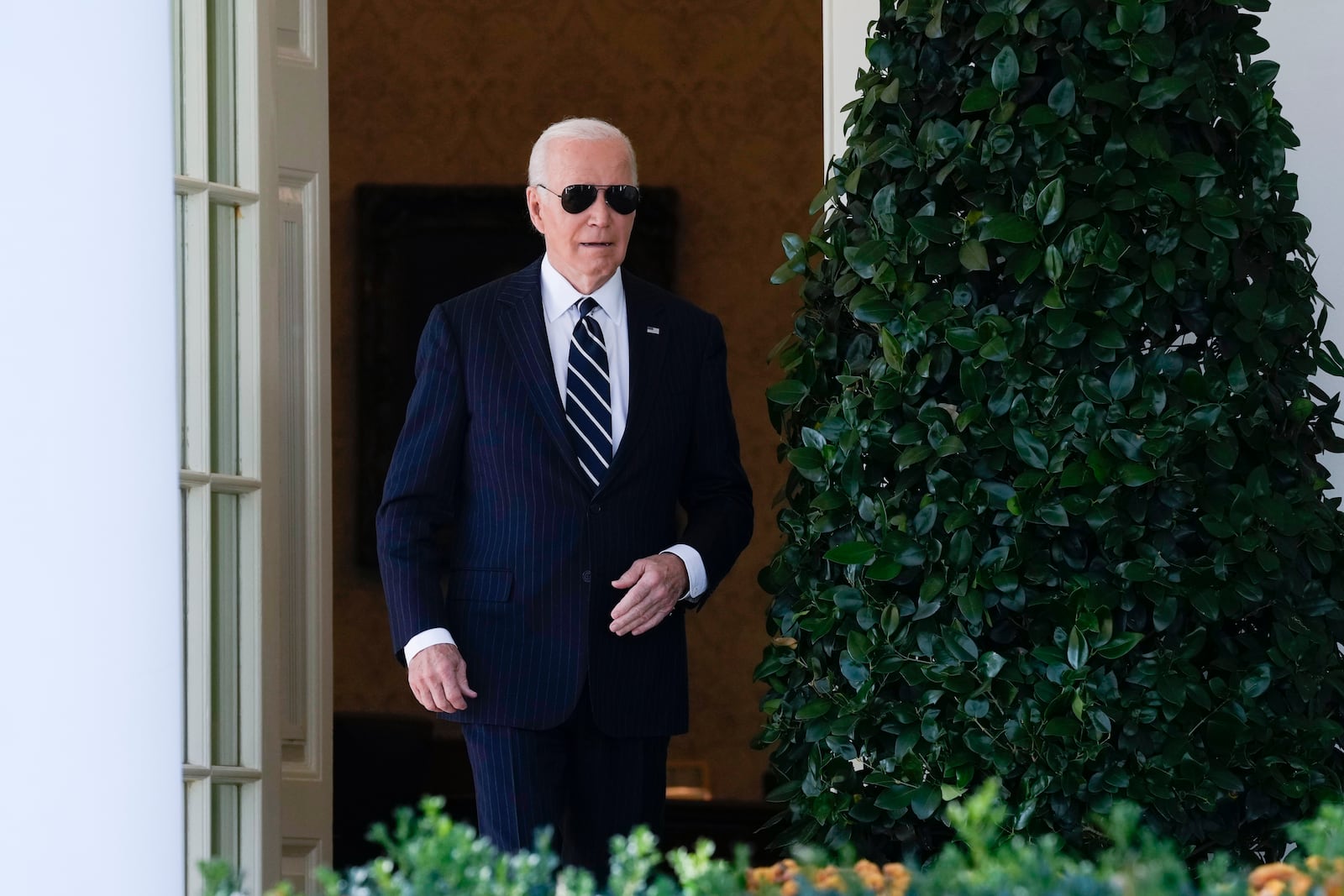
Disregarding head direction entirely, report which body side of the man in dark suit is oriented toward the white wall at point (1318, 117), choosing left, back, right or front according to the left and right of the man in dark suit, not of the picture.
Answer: left

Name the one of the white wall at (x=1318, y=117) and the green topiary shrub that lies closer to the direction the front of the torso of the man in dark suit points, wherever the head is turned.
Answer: the green topiary shrub

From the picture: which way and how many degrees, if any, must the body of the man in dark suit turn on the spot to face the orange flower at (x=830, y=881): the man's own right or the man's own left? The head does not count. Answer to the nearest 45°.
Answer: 0° — they already face it

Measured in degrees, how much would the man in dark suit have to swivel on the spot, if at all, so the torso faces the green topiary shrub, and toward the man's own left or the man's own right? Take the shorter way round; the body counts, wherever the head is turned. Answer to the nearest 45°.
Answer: approximately 45° to the man's own left

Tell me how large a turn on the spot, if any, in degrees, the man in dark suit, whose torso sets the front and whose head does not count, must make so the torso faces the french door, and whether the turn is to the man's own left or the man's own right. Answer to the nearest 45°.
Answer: approximately 135° to the man's own right

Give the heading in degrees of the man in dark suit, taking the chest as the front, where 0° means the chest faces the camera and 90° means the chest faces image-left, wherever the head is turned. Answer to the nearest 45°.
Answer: approximately 0°
